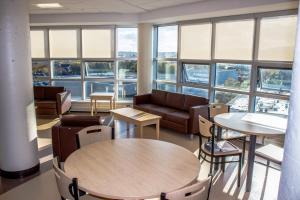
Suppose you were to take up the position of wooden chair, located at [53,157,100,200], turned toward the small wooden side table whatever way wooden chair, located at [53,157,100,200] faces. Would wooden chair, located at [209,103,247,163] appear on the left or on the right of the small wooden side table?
right

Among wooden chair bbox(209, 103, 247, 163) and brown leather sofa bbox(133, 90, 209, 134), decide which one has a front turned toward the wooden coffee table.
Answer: the brown leather sofa

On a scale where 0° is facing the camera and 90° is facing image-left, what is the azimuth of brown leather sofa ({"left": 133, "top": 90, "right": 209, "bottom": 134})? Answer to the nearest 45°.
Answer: approximately 45°

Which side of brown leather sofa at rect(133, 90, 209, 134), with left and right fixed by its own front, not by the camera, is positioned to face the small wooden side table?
right

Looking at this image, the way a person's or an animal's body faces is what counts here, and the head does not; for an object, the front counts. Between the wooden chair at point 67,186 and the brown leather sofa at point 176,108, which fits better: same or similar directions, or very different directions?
very different directions

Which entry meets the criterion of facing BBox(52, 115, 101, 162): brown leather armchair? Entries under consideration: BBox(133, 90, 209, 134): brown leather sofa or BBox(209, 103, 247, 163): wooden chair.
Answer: BBox(133, 90, 209, 134): brown leather sofa

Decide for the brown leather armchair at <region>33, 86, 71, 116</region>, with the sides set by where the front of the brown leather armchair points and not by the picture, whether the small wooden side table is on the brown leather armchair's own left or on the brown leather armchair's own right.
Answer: on the brown leather armchair's own left

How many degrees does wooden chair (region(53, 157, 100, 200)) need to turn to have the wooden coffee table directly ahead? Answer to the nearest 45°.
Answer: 0° — it already faces it
